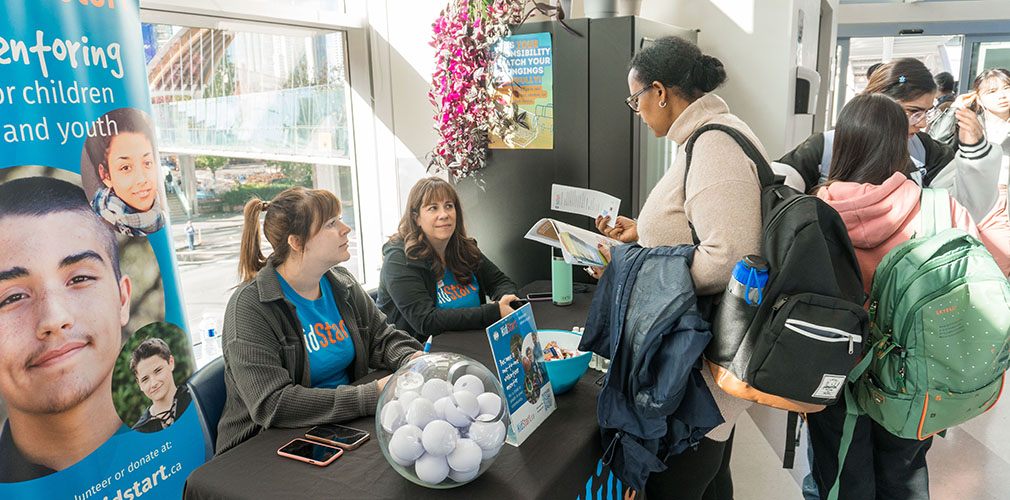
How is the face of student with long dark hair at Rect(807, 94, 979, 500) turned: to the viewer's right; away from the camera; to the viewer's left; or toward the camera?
away from the camera

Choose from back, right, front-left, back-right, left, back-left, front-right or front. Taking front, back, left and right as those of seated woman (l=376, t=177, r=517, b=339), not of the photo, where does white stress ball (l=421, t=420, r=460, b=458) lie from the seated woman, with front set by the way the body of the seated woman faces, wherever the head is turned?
front-right

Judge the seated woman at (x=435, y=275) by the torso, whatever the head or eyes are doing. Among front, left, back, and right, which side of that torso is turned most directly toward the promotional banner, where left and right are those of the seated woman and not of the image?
right

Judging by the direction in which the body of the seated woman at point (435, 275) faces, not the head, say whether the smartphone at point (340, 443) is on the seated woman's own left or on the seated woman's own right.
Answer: on the seated woman's own right

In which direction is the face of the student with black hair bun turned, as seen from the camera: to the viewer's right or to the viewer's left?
to the viewer's left

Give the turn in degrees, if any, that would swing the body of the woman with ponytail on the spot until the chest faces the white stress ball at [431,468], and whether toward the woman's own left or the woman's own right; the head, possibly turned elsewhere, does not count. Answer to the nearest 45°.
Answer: approximately 45° to the woman's own right

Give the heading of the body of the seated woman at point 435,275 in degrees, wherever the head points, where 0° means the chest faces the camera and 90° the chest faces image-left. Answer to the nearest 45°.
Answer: approximately 315°

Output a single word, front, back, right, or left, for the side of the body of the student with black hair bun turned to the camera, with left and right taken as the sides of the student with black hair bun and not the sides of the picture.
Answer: left

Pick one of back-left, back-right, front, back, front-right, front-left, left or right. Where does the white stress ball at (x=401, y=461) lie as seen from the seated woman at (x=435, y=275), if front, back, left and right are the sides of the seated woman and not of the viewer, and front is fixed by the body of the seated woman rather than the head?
front-right

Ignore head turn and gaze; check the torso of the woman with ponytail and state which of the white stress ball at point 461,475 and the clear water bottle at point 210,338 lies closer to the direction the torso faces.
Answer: the white stress ball

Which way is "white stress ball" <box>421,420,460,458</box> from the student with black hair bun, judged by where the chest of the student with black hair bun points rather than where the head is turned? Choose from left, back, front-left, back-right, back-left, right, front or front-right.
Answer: front-left

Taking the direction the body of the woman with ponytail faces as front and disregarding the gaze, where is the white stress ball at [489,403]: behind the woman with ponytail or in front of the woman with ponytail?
in front

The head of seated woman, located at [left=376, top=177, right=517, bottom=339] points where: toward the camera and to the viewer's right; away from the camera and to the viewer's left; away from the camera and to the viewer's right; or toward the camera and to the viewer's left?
toward the camera and to the viewer's right
